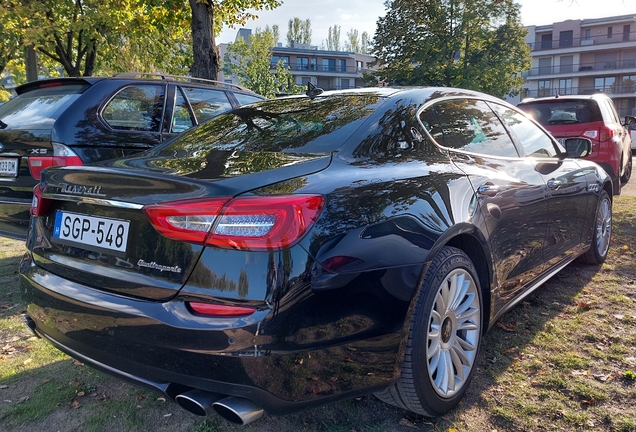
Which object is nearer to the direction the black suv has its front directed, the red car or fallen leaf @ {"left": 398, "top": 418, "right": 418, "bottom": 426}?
the red car

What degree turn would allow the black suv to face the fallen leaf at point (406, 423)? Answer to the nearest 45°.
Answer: approximately 90° to its right

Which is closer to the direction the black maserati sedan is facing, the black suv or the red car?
the red car

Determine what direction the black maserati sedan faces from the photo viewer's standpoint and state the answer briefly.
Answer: facing away from the viewer and to the right of the viewer

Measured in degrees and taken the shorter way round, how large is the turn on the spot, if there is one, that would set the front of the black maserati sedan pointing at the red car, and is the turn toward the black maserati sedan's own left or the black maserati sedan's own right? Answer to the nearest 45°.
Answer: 0° — it already faces it

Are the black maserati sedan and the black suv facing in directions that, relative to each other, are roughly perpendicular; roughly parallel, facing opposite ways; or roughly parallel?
roughly parallel

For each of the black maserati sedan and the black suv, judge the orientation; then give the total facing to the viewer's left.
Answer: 0

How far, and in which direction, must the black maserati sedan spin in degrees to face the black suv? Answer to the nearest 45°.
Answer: approximately 90° to its left

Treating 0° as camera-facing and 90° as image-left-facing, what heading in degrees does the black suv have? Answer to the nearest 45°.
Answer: approximately 225°
